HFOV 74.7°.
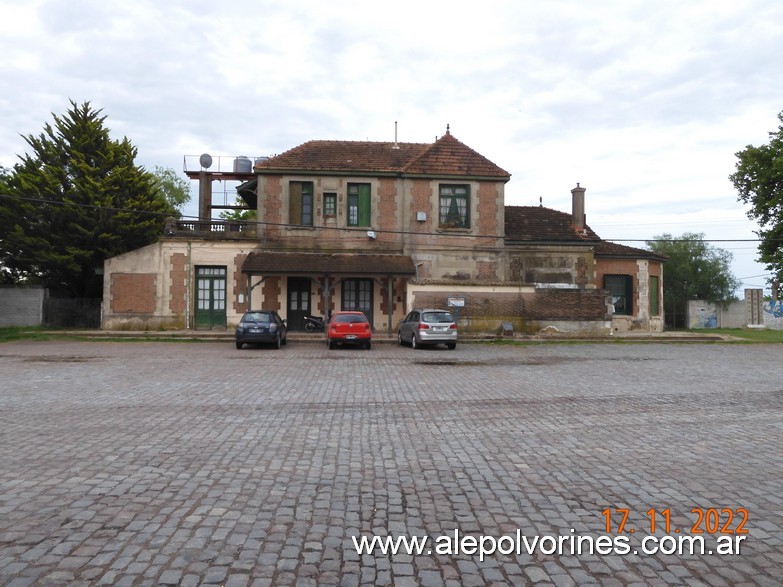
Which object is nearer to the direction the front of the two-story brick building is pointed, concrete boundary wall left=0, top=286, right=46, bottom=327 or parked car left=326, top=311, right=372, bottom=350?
the parked car

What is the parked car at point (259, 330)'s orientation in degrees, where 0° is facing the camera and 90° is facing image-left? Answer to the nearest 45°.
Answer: approximately 180°

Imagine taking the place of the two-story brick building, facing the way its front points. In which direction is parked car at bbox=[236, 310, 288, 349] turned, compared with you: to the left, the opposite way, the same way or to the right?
the opposite way

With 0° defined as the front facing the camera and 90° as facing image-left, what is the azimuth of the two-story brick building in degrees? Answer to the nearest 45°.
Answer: approximately 0°

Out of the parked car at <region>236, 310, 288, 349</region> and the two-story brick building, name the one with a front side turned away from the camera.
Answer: the parked car

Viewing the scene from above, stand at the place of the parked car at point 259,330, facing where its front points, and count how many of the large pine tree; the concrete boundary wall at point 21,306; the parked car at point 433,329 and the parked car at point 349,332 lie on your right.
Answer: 2

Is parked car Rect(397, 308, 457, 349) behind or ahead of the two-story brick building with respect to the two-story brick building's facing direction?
ahead

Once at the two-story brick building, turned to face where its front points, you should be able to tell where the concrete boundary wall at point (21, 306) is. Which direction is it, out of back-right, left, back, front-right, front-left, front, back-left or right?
right

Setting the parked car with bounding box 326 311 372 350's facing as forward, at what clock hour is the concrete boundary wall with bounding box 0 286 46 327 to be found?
The concrete boundary wall is roughly at 10 o'clock from the parked car.

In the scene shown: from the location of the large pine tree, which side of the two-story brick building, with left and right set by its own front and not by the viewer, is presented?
right

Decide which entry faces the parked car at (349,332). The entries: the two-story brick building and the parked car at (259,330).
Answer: the two-story brick building

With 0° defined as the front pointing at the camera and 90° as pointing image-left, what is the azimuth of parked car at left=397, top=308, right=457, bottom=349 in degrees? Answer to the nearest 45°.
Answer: approximately 135°
